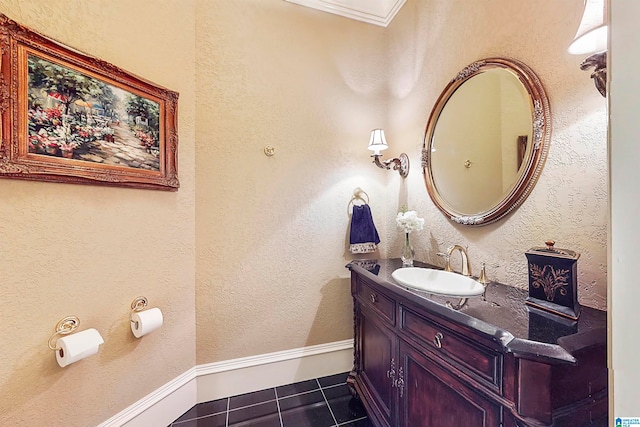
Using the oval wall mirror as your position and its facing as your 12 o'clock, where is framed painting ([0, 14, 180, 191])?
The framed painting is roughly at 12 o'clock from the oval wall mirror.

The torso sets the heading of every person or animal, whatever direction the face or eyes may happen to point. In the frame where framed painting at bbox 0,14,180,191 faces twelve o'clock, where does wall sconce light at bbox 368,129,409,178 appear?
The wall sconce light is roughly at 11 o'clock from the framed painting.

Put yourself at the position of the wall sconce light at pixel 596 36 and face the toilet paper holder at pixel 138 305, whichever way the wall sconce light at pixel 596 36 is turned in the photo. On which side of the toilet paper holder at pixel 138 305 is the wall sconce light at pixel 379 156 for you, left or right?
right

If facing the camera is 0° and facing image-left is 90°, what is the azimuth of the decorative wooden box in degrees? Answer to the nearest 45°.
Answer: approximately 45°

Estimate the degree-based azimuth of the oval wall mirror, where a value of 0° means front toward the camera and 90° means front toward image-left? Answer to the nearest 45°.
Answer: approximately 45°

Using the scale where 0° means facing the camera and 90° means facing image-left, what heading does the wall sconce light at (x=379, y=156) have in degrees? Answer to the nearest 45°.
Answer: approximately 45°
